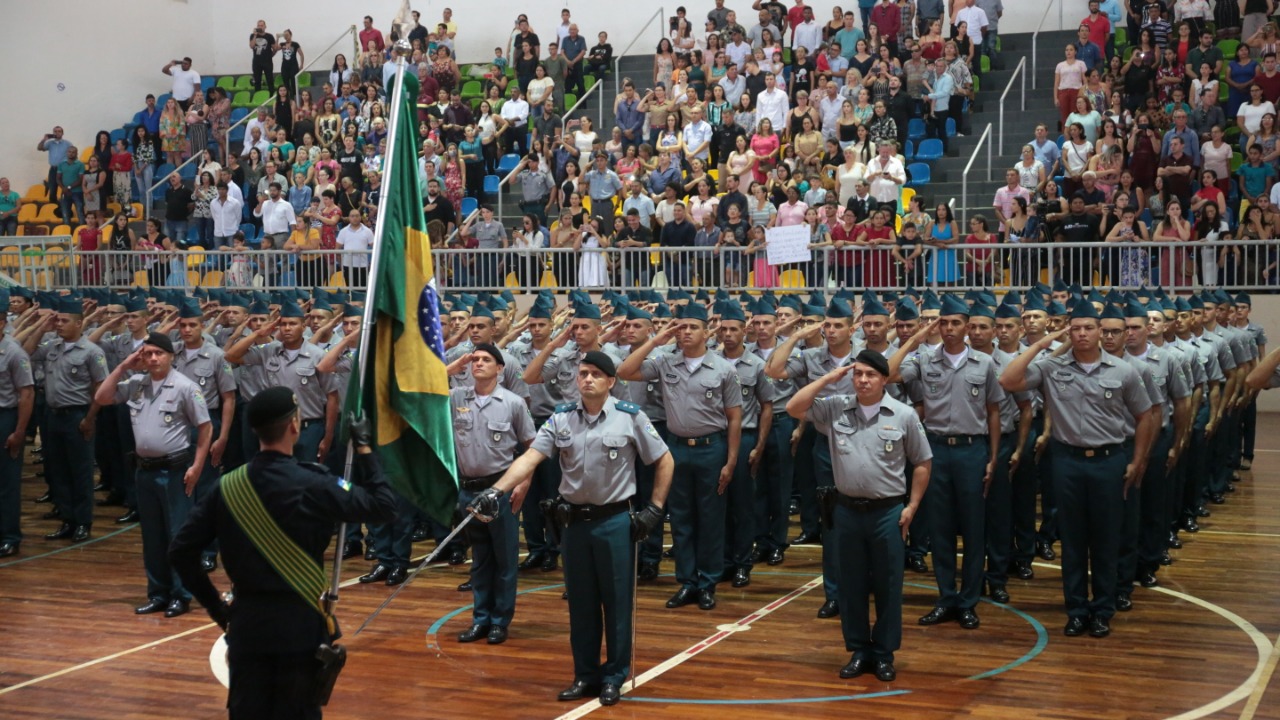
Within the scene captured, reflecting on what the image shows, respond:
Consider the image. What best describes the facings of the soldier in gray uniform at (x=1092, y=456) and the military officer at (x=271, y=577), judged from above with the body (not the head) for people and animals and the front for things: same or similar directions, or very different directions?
very different directions

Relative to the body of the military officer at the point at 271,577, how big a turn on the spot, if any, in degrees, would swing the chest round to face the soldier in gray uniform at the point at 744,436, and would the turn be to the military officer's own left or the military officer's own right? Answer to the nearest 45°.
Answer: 0° — they already face them

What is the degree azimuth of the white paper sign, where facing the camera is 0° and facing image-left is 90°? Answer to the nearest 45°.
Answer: approximately 0°

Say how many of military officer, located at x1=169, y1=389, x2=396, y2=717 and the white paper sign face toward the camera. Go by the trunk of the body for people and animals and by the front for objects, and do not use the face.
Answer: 1

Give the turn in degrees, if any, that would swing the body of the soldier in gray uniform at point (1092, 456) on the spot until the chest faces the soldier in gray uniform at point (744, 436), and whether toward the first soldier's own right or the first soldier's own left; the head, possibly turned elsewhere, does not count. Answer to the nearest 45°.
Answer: approximately 90° to the first soldier's own right

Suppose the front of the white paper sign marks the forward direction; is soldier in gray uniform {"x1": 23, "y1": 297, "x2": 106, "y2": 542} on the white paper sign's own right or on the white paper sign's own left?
on the white paper sign's own right

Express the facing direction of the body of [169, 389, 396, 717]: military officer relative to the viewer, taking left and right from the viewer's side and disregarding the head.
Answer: facing away from the viewer and to the right of the viewer

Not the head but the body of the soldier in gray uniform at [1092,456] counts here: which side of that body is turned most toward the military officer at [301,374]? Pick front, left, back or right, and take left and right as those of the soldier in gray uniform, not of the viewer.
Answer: right
